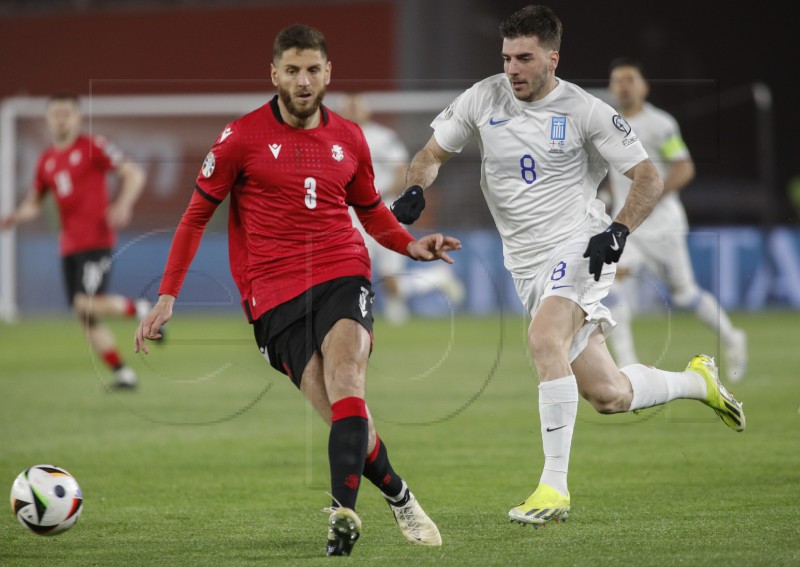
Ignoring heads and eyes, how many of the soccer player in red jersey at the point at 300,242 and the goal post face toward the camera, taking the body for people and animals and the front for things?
2

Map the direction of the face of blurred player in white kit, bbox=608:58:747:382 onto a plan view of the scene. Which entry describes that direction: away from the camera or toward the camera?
toward the camera

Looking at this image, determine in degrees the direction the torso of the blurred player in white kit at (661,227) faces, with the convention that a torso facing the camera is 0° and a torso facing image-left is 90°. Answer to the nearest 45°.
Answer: approximately 45°

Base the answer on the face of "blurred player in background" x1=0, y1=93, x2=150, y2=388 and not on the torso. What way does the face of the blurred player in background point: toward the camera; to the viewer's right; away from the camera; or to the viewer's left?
toward the camera

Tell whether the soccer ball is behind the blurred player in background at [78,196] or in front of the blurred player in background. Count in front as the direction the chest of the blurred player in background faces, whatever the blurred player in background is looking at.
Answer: in front

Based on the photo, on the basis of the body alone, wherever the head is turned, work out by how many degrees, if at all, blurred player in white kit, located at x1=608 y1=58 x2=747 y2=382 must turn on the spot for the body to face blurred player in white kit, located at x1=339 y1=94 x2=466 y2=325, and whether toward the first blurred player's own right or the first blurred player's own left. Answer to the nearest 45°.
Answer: approximately 90° to the first blurred player's own right

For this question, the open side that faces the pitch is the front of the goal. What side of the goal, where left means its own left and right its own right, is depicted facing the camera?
front

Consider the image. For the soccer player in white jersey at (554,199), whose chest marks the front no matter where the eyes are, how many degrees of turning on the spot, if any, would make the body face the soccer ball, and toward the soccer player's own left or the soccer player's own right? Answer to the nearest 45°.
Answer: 0° — they already face it

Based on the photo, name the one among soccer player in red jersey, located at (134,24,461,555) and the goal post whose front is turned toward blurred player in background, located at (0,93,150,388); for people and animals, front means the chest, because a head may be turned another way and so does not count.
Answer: the goal post

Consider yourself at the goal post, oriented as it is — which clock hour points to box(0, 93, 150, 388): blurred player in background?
The blurred player in background is roughly at 12 o'clock from the goal post.

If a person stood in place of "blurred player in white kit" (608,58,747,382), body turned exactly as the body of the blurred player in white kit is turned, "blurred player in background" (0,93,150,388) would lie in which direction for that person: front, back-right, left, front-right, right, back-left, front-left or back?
front-right

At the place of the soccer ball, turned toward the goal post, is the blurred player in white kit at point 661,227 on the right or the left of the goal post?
right

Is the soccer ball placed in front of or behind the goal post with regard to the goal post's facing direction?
in front

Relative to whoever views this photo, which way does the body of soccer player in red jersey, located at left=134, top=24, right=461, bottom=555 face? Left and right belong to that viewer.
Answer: facing the viewer

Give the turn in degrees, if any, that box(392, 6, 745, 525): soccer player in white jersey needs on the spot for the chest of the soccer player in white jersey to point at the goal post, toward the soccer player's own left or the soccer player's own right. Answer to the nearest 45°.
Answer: approximately 90° to the soccer player's own right
